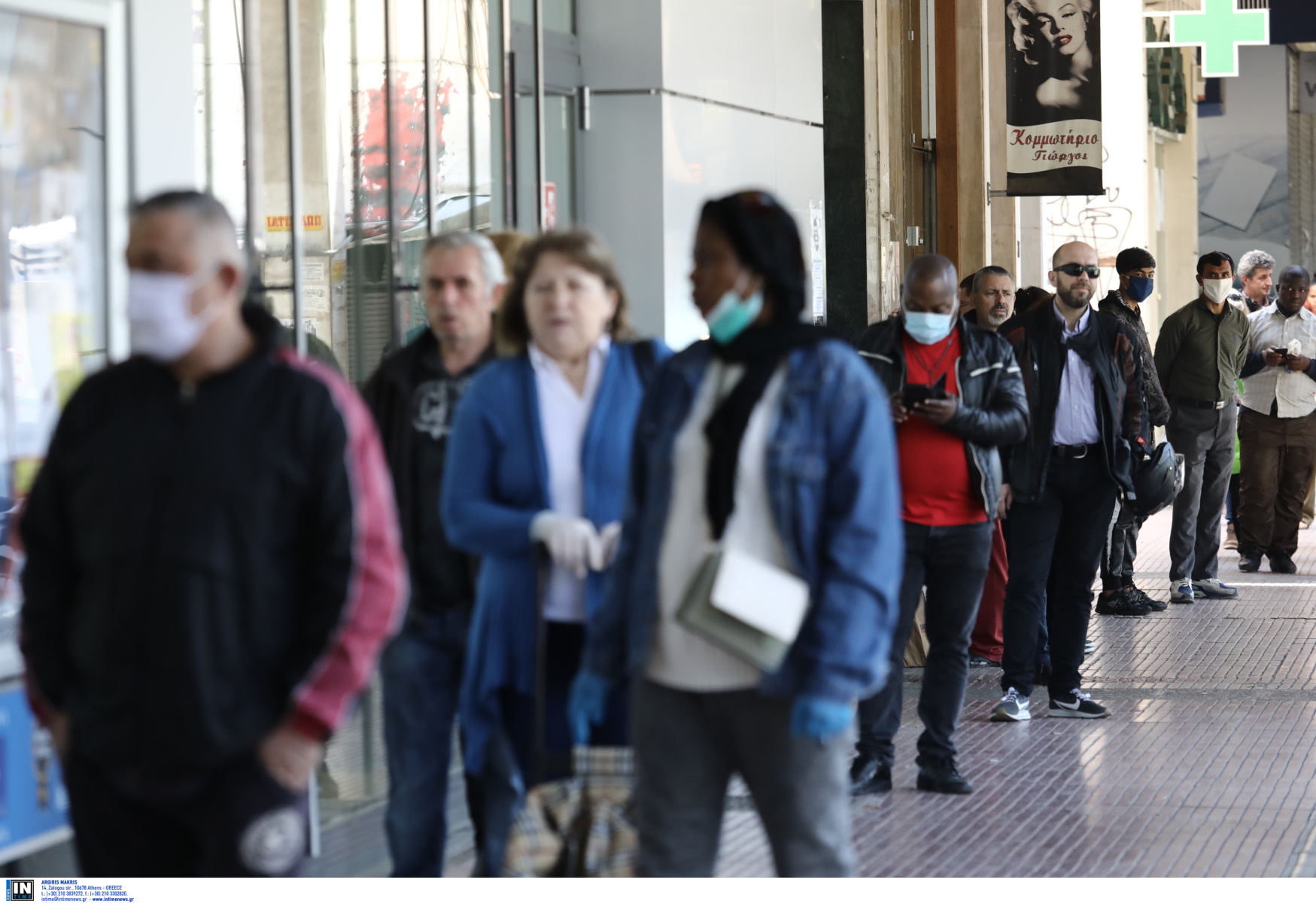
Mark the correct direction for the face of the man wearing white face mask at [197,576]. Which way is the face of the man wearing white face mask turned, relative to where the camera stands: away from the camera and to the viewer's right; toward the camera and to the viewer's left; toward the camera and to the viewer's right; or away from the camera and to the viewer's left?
toward the camera and to the viewer's left

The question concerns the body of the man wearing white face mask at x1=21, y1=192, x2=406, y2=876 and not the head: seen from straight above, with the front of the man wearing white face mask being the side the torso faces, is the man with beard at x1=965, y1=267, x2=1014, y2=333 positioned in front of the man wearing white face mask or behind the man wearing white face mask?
behind

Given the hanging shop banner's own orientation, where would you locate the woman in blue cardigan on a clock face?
The woman in blue cardigan is roughly at 12 o'clock from the hanging shop banner.

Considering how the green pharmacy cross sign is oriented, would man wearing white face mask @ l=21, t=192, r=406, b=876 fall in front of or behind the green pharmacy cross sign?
in front

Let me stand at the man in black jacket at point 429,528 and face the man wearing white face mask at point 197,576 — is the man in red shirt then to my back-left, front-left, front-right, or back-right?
back-left

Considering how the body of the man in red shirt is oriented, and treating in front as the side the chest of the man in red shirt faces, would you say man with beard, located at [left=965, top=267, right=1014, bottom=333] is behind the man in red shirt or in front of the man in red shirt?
behind

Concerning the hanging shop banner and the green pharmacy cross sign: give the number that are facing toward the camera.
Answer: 2

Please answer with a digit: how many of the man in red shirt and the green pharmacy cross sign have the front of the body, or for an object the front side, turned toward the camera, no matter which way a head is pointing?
2

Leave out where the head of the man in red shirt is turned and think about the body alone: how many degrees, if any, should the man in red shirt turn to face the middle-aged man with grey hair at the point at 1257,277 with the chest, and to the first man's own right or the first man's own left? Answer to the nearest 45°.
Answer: approximately 180°
